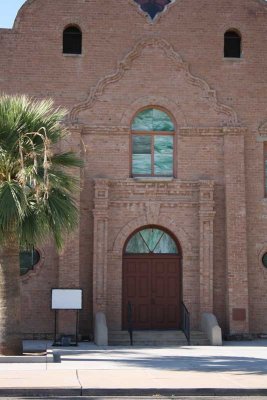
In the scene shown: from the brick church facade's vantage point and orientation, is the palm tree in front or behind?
in front

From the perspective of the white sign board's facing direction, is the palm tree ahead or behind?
ahead

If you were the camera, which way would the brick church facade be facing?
facing the viewer

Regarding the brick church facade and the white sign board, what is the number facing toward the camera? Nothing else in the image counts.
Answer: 2

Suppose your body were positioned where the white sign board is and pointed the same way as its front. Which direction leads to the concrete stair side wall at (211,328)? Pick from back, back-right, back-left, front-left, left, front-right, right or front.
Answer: left

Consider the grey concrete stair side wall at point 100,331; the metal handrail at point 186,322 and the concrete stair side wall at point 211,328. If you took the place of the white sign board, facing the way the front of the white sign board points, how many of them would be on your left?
3

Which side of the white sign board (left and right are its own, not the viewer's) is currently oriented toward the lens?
front
